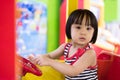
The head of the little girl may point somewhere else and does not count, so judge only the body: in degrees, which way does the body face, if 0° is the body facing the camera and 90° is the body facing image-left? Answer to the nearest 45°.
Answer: approximately 45°

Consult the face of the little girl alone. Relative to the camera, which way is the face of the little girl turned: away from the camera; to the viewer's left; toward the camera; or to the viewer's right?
toward the camera
